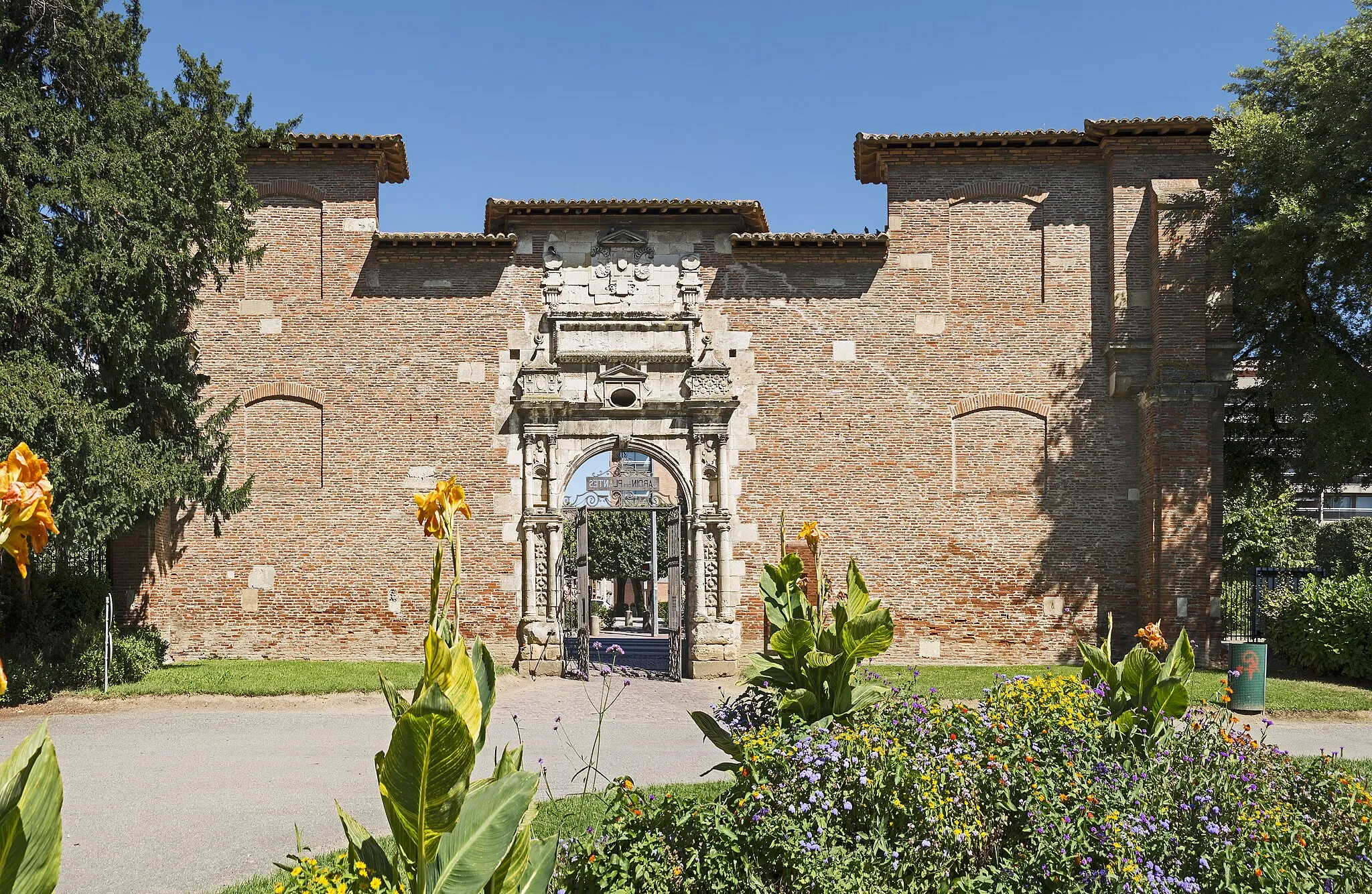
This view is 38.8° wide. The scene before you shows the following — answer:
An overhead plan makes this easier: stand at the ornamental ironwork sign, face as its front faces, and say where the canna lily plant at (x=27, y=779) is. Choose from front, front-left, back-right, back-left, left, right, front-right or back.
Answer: back

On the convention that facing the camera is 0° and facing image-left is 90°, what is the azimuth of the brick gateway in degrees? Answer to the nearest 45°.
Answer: approximately 0°

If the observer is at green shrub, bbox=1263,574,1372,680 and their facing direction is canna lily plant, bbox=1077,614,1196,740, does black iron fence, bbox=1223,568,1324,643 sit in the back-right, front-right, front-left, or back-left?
back-right

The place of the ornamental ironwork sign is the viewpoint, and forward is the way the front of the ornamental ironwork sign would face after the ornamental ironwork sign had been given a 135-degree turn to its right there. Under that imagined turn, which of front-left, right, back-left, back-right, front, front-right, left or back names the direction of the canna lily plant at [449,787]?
front-right

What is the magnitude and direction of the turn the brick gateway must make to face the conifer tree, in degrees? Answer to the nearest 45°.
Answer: approximately 45° to its right

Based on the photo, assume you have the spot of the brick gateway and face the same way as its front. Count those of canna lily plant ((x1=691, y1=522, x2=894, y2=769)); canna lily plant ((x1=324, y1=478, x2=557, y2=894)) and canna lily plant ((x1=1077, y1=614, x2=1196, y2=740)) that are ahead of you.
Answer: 3

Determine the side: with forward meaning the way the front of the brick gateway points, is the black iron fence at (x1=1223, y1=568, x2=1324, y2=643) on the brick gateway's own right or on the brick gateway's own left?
on the brick gateway's own left

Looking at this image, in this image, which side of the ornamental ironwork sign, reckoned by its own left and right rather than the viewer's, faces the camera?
back

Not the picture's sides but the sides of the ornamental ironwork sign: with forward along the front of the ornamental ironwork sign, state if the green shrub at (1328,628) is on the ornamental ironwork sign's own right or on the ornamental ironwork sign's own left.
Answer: on the ornamental ironwork sign's own right

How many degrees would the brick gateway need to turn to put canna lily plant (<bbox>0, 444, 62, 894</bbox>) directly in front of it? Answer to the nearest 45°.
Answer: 0° — it already faces it

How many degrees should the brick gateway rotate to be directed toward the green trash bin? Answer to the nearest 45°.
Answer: approximately 45° to its left
